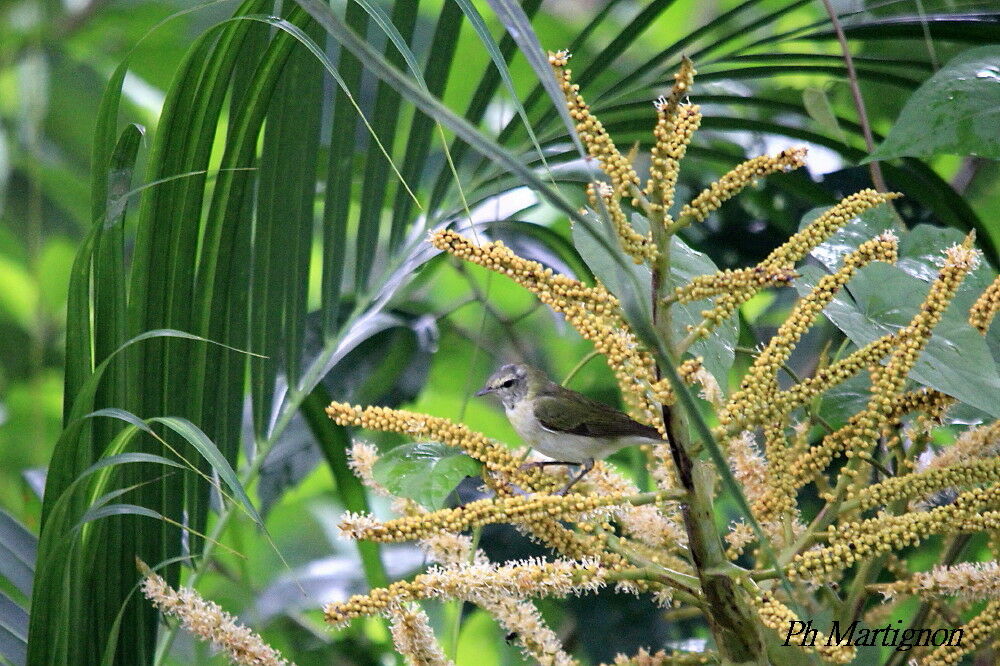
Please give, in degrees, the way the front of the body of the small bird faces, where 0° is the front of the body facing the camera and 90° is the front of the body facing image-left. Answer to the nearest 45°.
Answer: approximately 90°

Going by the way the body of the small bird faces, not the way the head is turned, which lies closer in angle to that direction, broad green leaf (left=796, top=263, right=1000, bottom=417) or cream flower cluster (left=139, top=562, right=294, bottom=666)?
the cream flower cluster

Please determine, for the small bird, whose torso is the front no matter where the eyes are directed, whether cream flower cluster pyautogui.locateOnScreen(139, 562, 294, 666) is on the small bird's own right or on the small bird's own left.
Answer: on the small bird's own left

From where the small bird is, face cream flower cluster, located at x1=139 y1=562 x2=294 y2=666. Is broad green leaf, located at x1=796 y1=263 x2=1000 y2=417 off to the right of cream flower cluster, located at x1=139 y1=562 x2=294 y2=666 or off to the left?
left
